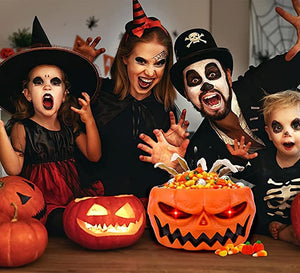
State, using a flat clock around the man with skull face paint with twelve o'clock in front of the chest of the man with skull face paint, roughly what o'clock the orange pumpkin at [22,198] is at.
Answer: The orange pumpkin is roughly at 2 o'clock from the man with skull face paint.

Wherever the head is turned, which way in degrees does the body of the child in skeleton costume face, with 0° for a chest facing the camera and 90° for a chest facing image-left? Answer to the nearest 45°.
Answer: approximately 0°

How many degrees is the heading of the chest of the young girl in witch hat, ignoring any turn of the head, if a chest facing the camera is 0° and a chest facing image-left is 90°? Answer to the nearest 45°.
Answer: approximately 0°
